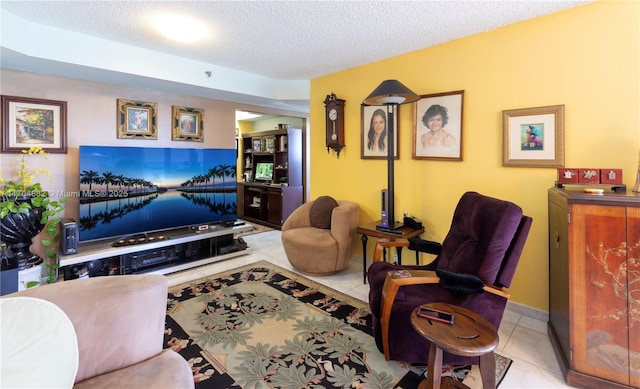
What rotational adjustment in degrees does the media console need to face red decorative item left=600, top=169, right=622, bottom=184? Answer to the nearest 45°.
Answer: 0° — it already faces it

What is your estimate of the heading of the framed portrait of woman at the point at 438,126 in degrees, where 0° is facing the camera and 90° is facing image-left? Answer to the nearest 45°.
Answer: approximately 45°

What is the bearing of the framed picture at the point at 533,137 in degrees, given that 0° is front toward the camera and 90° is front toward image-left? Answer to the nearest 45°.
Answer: approximately 45°

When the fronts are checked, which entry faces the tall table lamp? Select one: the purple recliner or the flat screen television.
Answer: the flat screen television

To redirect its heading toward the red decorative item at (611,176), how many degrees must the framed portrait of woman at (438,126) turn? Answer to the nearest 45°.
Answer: approximately 90° to its left
